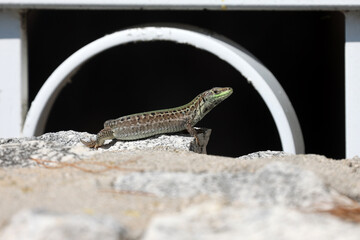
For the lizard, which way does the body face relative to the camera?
to the viewer's right
